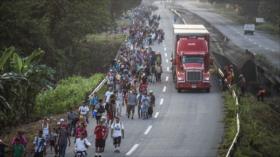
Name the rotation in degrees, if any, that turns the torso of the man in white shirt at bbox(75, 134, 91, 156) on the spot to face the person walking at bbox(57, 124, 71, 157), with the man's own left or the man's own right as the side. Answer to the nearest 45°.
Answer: approximately 135° to the man's own right

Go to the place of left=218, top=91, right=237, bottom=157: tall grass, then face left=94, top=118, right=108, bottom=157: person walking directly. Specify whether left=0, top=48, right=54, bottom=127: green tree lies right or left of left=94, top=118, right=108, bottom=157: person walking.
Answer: right

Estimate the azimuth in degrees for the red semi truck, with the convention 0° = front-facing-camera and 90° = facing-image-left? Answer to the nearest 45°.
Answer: approximately 0°

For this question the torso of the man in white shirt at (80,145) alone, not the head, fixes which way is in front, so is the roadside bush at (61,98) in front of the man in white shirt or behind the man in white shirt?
behind

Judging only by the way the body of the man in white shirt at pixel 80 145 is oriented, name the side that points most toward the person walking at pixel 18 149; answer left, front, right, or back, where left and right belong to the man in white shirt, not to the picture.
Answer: right

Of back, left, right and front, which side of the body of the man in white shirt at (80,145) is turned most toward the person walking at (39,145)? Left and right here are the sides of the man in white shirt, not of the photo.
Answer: right
